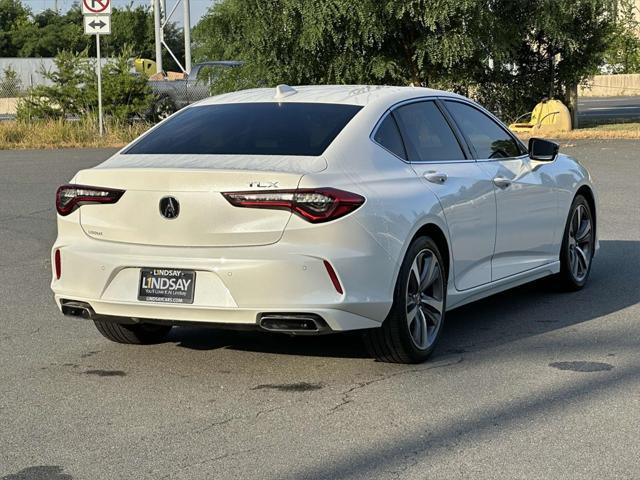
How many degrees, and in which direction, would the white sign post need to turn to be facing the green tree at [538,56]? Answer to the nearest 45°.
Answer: approximately 90° to its left

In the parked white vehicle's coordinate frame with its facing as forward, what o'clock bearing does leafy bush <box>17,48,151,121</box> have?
The leafy bush is roughly at 10 o'clock from the parked white vehicle.

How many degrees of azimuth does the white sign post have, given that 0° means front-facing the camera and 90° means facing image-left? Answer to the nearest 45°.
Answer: approximately 0°

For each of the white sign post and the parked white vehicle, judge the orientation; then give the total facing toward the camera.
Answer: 1

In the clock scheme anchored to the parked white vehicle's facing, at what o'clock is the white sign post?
The white sign post is roughly at 10 o'clock from the parked white vehicle.

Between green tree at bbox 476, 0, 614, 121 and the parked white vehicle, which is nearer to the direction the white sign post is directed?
the parked white vehicle

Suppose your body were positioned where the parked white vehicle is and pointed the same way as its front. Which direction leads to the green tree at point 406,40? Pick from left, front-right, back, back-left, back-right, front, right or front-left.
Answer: front-left

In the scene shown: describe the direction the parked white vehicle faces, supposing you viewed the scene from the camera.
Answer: facing away from the viewer and to the right of the viewer

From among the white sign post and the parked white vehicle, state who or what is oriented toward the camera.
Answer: the white sign post

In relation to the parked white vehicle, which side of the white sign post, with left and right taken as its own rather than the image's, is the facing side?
front

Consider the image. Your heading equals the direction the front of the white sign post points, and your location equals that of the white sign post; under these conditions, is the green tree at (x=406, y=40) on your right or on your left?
on your left
